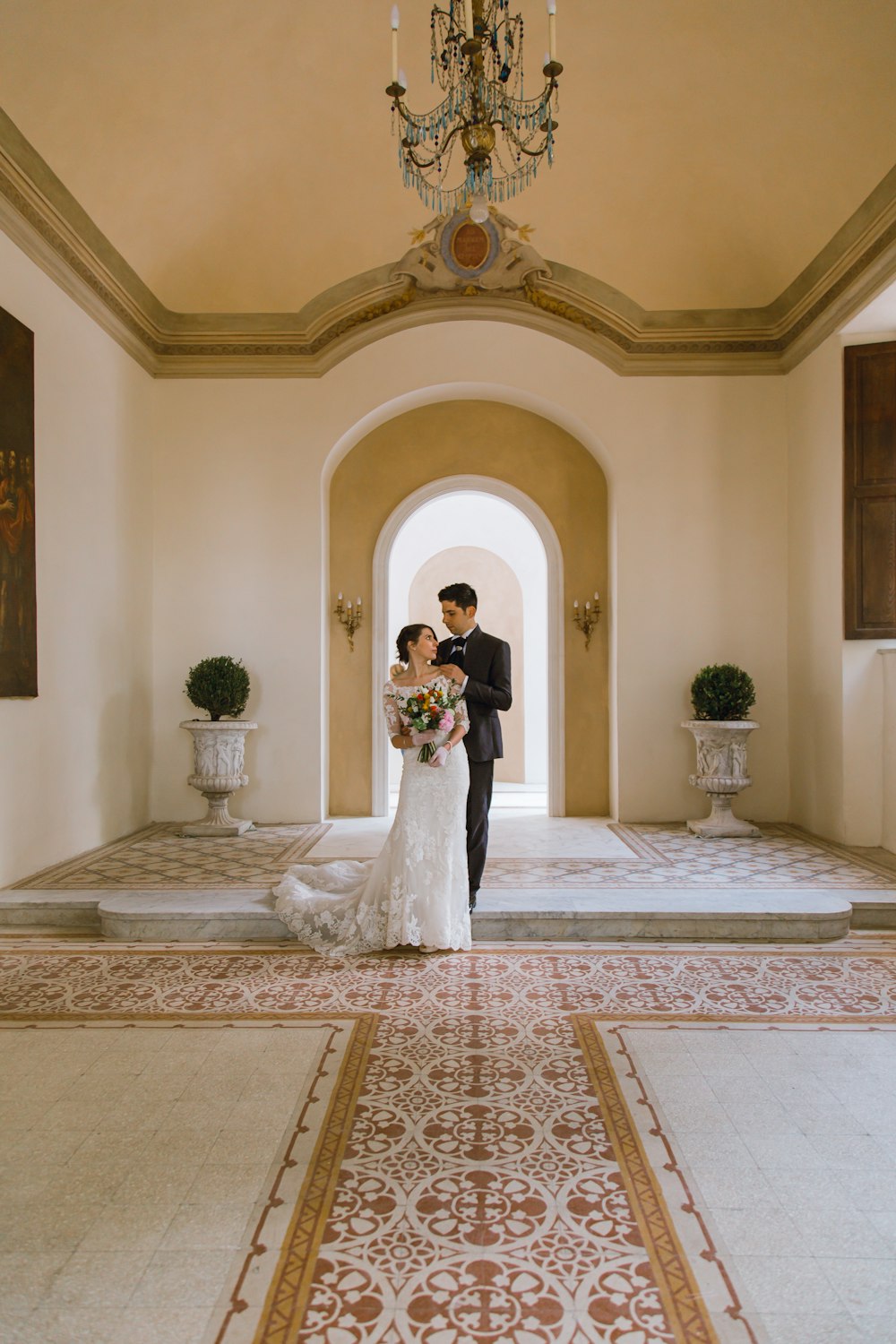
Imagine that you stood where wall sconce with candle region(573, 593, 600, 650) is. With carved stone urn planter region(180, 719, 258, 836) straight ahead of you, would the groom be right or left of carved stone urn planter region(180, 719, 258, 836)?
left

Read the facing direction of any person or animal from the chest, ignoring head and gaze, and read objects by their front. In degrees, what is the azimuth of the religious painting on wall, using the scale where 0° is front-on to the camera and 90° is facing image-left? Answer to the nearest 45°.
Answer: approximately 270°

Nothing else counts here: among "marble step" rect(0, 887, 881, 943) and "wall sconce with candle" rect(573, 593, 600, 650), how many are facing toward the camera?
2

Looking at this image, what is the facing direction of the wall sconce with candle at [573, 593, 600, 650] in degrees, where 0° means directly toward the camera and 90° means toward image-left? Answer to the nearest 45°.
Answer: approximately 0°

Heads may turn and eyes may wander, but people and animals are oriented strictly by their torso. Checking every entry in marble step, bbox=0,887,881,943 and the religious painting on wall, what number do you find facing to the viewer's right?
1

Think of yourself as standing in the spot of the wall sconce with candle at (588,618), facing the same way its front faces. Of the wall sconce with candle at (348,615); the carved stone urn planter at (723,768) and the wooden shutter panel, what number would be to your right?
1

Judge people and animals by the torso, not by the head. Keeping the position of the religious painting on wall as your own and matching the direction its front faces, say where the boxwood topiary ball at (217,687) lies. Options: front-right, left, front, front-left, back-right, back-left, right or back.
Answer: front-left

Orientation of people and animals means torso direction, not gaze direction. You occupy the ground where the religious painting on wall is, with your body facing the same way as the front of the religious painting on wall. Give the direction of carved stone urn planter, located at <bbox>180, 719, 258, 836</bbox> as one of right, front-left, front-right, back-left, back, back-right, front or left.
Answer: front-left

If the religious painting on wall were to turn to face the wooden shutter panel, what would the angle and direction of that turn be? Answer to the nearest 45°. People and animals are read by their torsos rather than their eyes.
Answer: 0° — it already faces it

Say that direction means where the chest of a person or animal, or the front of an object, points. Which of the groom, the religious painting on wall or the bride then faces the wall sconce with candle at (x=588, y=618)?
the religious painting on wall
